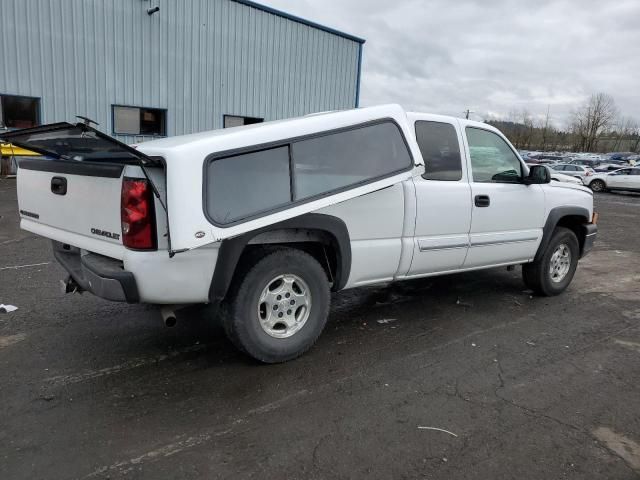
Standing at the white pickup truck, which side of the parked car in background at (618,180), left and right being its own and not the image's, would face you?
left

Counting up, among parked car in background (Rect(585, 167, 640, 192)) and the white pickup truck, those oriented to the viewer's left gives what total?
1

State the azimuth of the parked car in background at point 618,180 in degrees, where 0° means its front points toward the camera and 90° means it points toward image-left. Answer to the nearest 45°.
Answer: approximately 90°

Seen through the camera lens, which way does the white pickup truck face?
facing away from the viewer and to the right of the viewer

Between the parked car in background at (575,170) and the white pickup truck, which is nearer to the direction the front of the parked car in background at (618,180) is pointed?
the parked car in background

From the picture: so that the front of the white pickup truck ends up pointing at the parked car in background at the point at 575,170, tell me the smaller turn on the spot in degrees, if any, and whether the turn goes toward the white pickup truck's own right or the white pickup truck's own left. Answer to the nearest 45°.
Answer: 0° — it already faces it

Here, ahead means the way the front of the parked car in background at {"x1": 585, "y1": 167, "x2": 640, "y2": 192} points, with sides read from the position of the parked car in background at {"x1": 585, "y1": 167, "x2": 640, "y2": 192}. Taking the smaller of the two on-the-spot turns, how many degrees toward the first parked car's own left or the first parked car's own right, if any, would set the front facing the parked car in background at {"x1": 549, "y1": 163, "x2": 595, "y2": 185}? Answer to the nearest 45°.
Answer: approximately 45° to the first parked car's own right
